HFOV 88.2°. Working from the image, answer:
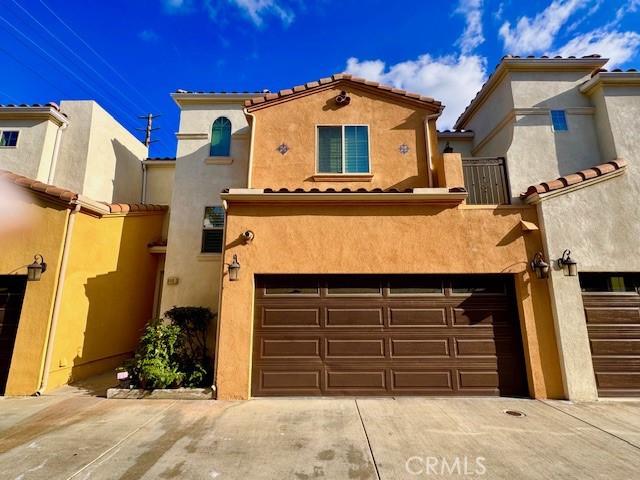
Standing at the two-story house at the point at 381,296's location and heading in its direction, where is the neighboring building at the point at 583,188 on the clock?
The neighboring building is roughly at 9 o'clock from the two-story house.

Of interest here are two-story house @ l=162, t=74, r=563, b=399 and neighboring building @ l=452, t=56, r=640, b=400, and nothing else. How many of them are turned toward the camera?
2

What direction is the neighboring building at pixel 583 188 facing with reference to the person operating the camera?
facing the viewer

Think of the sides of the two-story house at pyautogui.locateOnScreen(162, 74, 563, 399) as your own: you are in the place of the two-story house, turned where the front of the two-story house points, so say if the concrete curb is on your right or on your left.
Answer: on your right

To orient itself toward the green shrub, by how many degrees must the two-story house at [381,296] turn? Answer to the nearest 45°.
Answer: approximately 90° to its right

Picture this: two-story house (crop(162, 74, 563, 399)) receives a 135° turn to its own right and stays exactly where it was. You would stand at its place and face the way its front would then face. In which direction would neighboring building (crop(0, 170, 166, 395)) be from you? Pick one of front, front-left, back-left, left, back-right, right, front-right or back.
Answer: front-left

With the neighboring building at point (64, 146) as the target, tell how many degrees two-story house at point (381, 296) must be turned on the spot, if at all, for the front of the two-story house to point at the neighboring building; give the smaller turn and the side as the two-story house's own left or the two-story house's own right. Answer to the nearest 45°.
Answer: approximately 90° to the two-story house's own right

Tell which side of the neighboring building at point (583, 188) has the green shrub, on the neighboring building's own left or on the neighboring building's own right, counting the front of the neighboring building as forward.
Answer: on the neighboring building's own right

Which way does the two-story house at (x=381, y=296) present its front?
toward the camera

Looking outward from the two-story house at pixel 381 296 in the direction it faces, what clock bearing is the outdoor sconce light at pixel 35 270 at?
The outdoor sconce light is roughly at 3 o'clock from the two-story house.

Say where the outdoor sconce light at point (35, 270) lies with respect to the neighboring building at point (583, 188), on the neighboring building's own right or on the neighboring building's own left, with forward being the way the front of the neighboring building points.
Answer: on the neighboring building's own right

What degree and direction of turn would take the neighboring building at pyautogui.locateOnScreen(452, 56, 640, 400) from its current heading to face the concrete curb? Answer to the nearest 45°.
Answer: approximately 45° to its right
